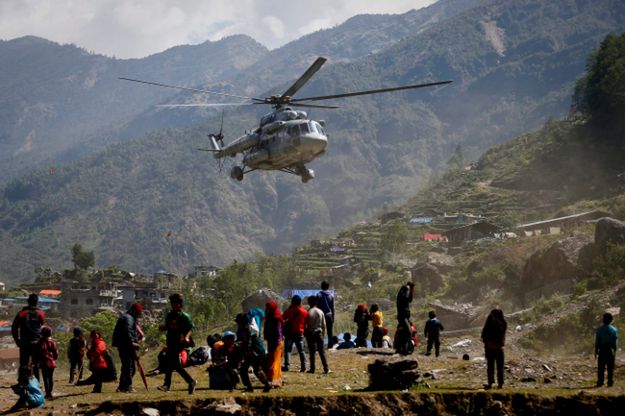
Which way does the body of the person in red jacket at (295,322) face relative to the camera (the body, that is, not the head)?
away from the camera

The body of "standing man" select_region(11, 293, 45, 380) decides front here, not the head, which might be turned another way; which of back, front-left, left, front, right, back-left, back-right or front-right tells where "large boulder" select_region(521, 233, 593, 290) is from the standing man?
front-right

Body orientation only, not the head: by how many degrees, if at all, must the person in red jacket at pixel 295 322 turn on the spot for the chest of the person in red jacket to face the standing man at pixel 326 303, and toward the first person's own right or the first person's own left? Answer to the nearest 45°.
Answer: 0° — they already face them

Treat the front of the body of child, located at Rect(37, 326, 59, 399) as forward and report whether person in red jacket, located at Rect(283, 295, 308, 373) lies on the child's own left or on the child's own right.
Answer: on the child's own right

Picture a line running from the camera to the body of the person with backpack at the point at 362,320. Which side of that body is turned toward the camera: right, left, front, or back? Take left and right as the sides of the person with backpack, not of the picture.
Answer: back

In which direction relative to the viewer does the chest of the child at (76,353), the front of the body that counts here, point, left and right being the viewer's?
facing away from the viewer

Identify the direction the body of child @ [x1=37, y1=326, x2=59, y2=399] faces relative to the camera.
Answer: away from the camera

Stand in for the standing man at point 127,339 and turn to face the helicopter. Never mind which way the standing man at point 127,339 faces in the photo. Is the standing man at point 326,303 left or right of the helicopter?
right
